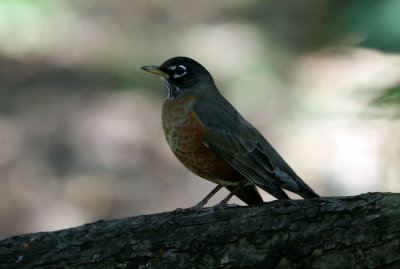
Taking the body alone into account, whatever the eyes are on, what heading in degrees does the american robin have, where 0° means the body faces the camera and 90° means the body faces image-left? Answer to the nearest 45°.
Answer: approximately 90°
